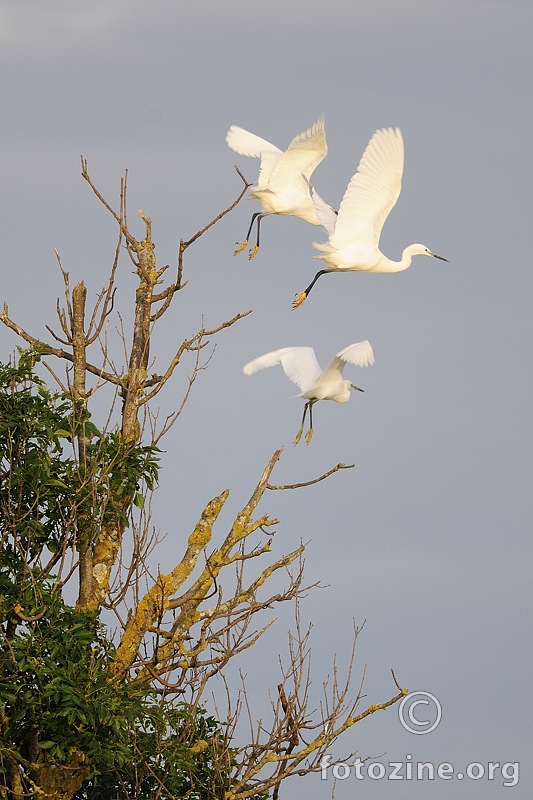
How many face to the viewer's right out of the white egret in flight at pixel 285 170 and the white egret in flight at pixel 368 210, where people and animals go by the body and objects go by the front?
2

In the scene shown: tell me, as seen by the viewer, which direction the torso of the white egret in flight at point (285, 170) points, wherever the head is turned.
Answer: to the viewer's right

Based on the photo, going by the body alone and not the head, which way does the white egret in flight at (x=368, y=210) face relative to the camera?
to the viewer's right

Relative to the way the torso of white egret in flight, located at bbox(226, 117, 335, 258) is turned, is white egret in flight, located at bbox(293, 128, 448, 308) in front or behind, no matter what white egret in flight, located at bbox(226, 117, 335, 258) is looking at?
in front
